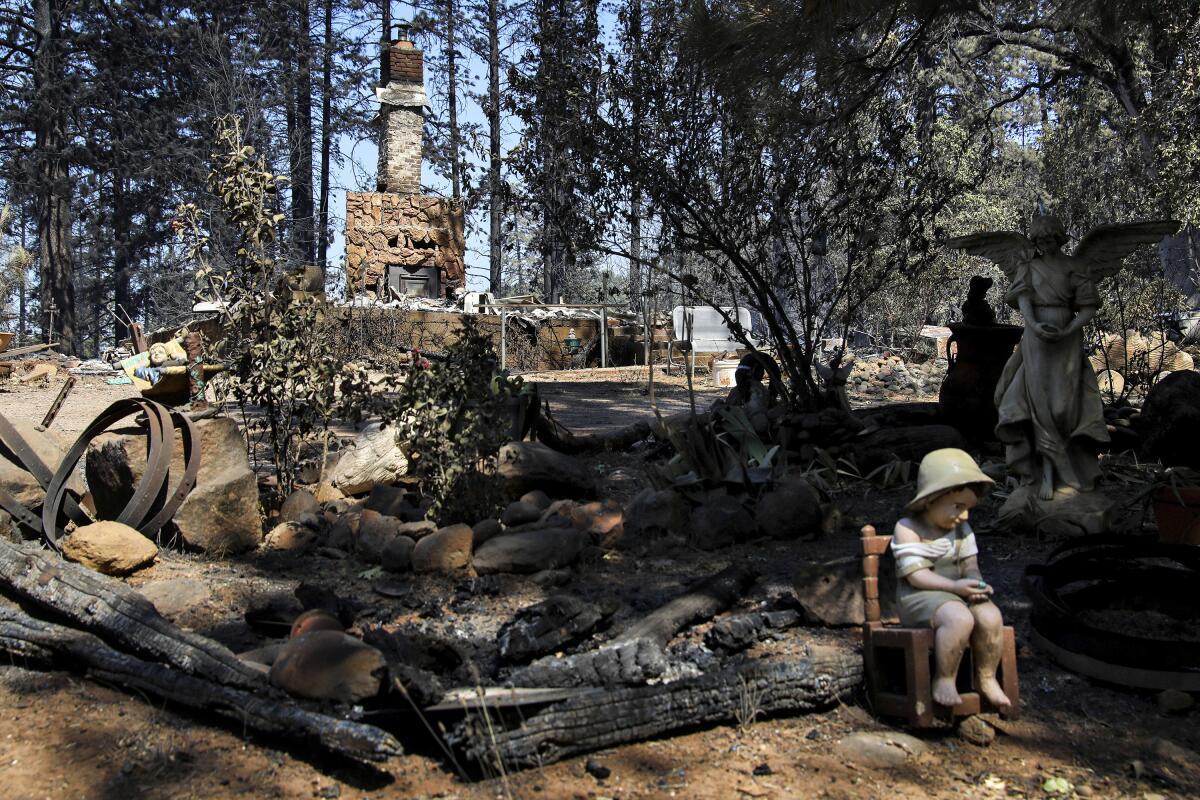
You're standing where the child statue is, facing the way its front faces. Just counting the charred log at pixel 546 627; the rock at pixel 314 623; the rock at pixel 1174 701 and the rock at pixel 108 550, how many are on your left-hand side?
1

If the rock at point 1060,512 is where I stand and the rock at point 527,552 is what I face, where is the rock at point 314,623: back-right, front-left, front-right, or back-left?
front-left

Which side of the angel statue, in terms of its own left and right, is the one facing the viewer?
front

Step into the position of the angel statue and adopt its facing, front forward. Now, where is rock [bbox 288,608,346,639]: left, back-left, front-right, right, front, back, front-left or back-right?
front-right

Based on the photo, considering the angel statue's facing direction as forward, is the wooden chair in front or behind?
in front

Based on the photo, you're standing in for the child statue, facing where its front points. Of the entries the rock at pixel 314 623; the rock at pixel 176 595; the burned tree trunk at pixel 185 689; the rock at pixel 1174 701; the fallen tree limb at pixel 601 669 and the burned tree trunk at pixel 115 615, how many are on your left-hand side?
1

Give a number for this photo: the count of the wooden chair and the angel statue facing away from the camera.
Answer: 0

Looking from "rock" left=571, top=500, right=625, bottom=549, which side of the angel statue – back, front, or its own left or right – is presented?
right
